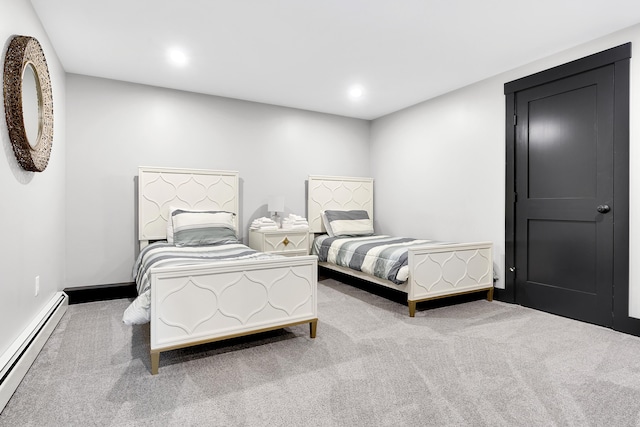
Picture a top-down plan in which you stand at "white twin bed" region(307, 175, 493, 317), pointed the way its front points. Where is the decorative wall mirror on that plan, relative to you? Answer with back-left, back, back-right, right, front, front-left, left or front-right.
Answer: right

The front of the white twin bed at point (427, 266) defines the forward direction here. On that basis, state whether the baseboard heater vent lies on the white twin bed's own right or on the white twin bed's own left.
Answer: on the white twin bed's own right

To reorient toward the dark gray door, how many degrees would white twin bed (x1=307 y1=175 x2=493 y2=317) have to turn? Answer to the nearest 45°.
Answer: approximately 45° to its left

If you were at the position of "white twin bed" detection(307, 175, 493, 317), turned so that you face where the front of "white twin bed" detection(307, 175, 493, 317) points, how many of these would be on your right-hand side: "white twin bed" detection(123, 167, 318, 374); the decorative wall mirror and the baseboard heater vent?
3

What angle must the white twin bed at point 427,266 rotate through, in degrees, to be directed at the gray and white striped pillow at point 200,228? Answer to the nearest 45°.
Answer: approximately 135° to its right

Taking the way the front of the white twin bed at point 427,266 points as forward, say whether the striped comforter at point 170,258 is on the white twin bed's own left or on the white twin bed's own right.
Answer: on the white twin bed's own right

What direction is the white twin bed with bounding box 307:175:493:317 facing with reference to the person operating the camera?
facing the viewer and to the right of the viewer

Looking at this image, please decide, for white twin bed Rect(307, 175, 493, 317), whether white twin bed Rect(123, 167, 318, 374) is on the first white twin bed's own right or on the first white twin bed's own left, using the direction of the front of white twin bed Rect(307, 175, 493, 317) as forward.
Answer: on the first white twin bed's own right

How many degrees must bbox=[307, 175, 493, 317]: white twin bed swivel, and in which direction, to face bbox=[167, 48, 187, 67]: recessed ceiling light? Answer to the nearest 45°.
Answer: approximately 135° to its right

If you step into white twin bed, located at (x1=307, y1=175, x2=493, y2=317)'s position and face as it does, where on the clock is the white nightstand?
The white nightstand is roughly at 5 o'clock from the white twin bed.
